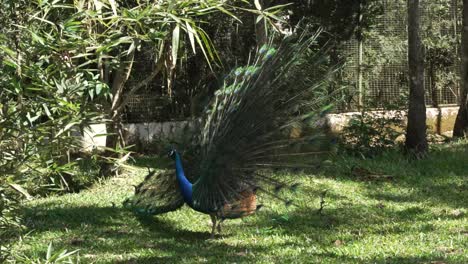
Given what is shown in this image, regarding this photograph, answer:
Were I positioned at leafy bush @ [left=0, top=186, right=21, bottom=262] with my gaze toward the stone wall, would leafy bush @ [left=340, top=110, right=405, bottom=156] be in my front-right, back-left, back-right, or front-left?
front-right

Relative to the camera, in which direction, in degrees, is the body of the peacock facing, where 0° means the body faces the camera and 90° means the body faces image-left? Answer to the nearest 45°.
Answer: approximately 90°

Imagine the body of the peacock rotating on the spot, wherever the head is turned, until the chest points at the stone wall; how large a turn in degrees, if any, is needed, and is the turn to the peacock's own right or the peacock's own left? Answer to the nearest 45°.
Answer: approximately 90° to the peacock's own right

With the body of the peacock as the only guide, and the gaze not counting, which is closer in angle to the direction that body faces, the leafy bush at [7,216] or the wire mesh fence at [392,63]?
the leafy bush

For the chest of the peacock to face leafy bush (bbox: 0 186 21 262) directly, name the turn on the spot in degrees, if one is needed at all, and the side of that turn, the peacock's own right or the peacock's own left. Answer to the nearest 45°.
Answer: approximately 45° to the peacock's own left

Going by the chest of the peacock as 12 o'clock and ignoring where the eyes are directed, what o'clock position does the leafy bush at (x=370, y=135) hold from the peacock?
The leafy bush is roughly at 4 o'clock from the peacock.

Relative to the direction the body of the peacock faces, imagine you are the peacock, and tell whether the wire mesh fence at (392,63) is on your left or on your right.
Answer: on your right
